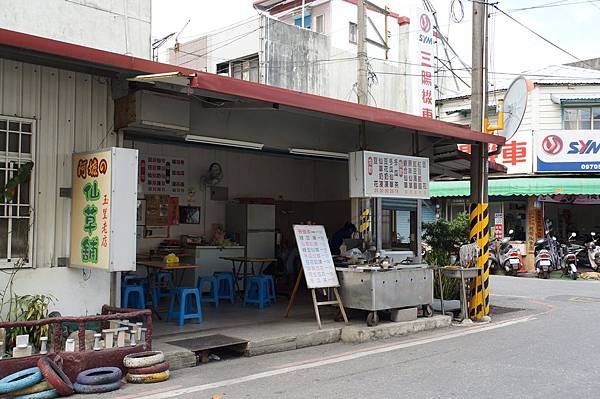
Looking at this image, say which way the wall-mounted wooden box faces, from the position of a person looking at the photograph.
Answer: facing the viewer and to the right of the viewer

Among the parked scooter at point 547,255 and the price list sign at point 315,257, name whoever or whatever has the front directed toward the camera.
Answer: the price list sign

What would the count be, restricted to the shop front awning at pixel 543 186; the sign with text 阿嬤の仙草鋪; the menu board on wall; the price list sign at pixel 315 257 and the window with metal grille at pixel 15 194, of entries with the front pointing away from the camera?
0

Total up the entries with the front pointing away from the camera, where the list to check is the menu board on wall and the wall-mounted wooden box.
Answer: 0

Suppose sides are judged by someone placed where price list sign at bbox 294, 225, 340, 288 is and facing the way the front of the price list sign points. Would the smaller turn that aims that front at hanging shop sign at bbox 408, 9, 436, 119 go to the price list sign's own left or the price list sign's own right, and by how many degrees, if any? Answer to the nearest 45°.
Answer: approximately 180°

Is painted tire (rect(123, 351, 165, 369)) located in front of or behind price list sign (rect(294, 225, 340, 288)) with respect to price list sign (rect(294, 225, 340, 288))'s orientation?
in front

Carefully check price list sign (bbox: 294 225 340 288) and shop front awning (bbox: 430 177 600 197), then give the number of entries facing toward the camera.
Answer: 2

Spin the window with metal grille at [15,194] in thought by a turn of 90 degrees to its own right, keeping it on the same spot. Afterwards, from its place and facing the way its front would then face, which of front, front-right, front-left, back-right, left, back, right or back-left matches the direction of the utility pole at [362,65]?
back

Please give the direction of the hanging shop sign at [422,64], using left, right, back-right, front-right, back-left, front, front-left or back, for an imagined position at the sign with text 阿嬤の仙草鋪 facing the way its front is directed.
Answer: back

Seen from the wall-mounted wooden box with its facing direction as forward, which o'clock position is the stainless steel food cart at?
The stainless steel food cart is roughly at 10 o'clock from the wall-mounted wooden box.

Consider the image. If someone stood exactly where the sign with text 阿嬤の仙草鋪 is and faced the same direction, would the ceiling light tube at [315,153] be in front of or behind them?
behind

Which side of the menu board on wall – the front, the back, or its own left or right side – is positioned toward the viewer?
front

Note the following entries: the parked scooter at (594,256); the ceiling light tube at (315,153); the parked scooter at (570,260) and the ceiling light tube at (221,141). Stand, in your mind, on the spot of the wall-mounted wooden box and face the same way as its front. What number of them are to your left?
4

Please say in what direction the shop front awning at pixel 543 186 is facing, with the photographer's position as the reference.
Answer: facing the viewer

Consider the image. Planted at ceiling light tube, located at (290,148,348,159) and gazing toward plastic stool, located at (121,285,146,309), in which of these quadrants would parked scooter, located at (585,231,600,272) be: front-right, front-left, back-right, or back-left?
back-right
